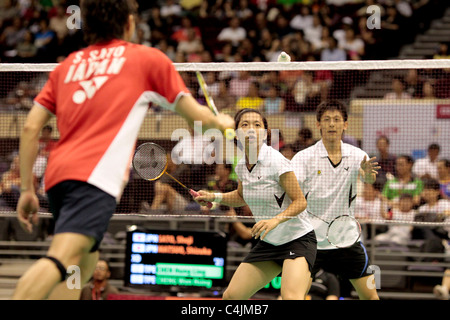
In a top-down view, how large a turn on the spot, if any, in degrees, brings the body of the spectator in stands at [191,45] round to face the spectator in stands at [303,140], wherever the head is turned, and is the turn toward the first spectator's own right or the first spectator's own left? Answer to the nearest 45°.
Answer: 0° — they already face them

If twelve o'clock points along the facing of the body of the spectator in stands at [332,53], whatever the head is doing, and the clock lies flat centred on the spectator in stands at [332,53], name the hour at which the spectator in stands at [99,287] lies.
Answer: the spectator in stands at [99,287] is roughly at 1 o'clock from the spectator in stands at [332,53].

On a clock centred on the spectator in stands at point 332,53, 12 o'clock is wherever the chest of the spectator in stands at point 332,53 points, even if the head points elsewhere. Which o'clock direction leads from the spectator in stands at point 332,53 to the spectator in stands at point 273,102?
the spectator in stands at point 273,102 is roughly at 12 o'clock from the spectator in stands at point 332,53.

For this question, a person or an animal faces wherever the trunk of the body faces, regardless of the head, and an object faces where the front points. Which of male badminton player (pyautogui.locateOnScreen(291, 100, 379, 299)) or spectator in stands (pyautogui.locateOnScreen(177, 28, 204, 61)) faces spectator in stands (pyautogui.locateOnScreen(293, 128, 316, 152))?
spectator in stands (pyautogui.locateOnScreen(177, 28, 204, 61))

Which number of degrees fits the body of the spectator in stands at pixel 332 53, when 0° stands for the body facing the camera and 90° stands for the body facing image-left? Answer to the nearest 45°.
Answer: approximately 0°

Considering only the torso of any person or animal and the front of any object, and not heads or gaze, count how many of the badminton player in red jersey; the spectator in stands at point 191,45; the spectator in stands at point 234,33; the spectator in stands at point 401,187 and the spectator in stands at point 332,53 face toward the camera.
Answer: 4

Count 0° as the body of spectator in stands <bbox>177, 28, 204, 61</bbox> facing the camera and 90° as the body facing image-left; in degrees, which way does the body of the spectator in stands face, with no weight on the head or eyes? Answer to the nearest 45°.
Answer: approximately 0°

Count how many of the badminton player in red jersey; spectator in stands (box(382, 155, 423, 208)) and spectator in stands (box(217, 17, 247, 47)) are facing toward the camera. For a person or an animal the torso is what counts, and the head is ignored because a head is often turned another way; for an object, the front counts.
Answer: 2
